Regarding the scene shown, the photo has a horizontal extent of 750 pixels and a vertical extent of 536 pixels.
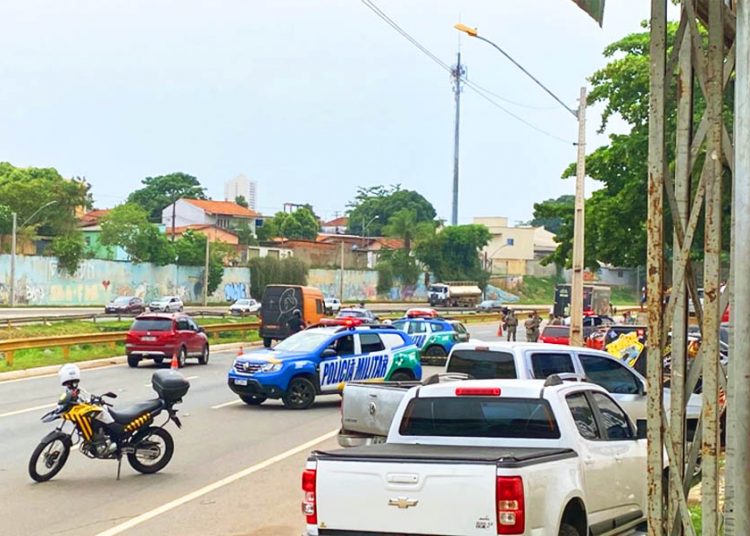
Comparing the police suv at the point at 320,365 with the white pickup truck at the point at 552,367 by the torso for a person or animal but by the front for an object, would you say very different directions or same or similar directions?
very different directions

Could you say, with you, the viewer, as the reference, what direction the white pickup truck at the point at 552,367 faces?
facing away from the viewer and to the right of the viewer

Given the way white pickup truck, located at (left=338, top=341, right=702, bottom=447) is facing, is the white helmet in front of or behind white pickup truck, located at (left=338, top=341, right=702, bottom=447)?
behind

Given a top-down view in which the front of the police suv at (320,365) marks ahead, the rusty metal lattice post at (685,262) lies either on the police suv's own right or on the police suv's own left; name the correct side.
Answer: on the police suv's own left

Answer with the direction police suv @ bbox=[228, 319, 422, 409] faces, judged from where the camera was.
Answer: facing the viewer and to the left of the viewer

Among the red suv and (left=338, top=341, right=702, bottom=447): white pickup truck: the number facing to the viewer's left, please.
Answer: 0

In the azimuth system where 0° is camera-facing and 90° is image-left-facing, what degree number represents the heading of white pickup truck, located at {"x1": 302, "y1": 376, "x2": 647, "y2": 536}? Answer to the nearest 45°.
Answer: approximately 225°

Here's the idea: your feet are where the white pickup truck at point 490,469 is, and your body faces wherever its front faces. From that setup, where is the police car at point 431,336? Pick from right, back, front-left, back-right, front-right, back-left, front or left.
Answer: front-left

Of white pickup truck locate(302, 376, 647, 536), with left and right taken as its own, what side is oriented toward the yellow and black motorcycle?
left
